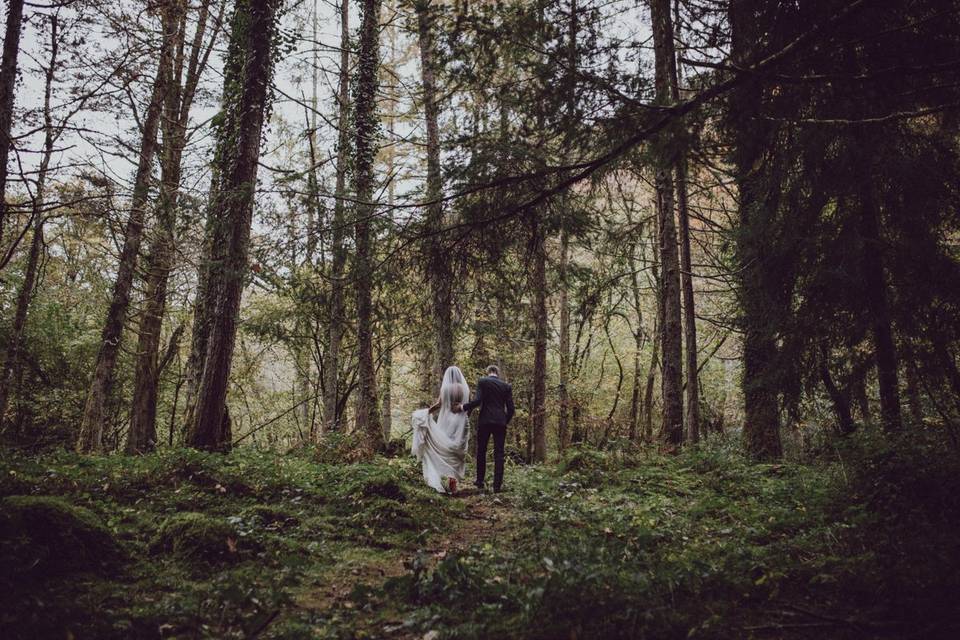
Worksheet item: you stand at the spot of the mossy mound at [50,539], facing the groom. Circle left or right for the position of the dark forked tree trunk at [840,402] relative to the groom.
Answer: right

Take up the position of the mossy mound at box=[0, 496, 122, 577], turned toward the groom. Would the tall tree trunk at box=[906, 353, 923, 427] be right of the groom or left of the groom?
right

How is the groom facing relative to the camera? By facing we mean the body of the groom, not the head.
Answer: away from the camera

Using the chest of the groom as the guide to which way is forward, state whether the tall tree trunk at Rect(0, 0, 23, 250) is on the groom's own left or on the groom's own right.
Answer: on the groom's own left

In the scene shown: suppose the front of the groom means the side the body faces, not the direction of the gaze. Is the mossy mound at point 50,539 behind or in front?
behind

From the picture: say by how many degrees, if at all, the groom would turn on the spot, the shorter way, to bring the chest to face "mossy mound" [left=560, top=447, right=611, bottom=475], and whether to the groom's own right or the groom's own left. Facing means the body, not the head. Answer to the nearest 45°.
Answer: approximately 45° to the groom's own right

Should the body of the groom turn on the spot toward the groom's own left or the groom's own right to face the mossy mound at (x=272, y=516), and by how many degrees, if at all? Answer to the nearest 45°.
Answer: approximately 135° to the groom's own left
